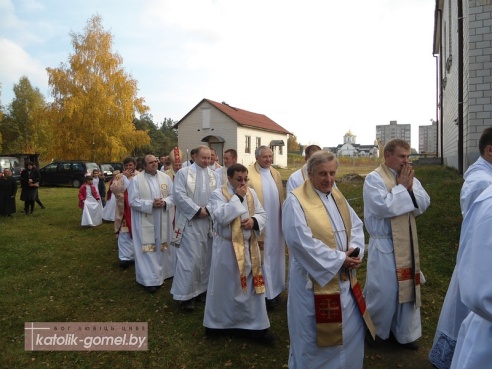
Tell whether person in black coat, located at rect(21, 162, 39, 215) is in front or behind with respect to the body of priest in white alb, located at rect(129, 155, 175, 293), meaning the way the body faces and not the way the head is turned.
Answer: behind

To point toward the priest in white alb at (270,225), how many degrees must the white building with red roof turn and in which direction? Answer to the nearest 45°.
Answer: approximately 45° to its left

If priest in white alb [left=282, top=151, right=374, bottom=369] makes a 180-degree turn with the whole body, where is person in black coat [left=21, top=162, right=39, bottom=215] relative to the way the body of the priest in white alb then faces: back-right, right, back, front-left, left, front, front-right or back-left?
front

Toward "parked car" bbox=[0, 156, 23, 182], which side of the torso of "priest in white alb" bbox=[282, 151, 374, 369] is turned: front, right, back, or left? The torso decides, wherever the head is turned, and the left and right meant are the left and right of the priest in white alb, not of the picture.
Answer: back

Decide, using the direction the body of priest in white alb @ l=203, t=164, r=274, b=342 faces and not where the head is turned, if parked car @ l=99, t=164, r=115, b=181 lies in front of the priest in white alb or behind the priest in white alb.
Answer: behind

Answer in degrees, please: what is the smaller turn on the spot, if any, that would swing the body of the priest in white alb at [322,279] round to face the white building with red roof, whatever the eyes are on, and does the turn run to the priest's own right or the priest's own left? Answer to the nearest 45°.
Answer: approximately 135° to the priest's own left

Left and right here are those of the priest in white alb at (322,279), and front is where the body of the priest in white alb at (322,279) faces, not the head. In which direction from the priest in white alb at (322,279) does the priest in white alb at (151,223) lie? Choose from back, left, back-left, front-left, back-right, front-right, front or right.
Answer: back

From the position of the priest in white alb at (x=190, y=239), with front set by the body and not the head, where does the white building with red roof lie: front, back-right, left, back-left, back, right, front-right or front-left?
back-left

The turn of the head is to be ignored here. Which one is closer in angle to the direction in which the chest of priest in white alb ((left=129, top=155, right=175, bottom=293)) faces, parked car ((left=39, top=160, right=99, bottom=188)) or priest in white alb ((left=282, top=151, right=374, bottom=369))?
the priest in white alb

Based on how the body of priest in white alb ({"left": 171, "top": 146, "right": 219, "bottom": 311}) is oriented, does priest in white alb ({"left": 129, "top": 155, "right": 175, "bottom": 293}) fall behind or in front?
behind

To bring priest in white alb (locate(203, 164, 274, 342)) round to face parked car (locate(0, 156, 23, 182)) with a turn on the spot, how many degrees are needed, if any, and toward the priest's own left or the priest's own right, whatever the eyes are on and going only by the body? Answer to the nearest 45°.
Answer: approximately 180°
